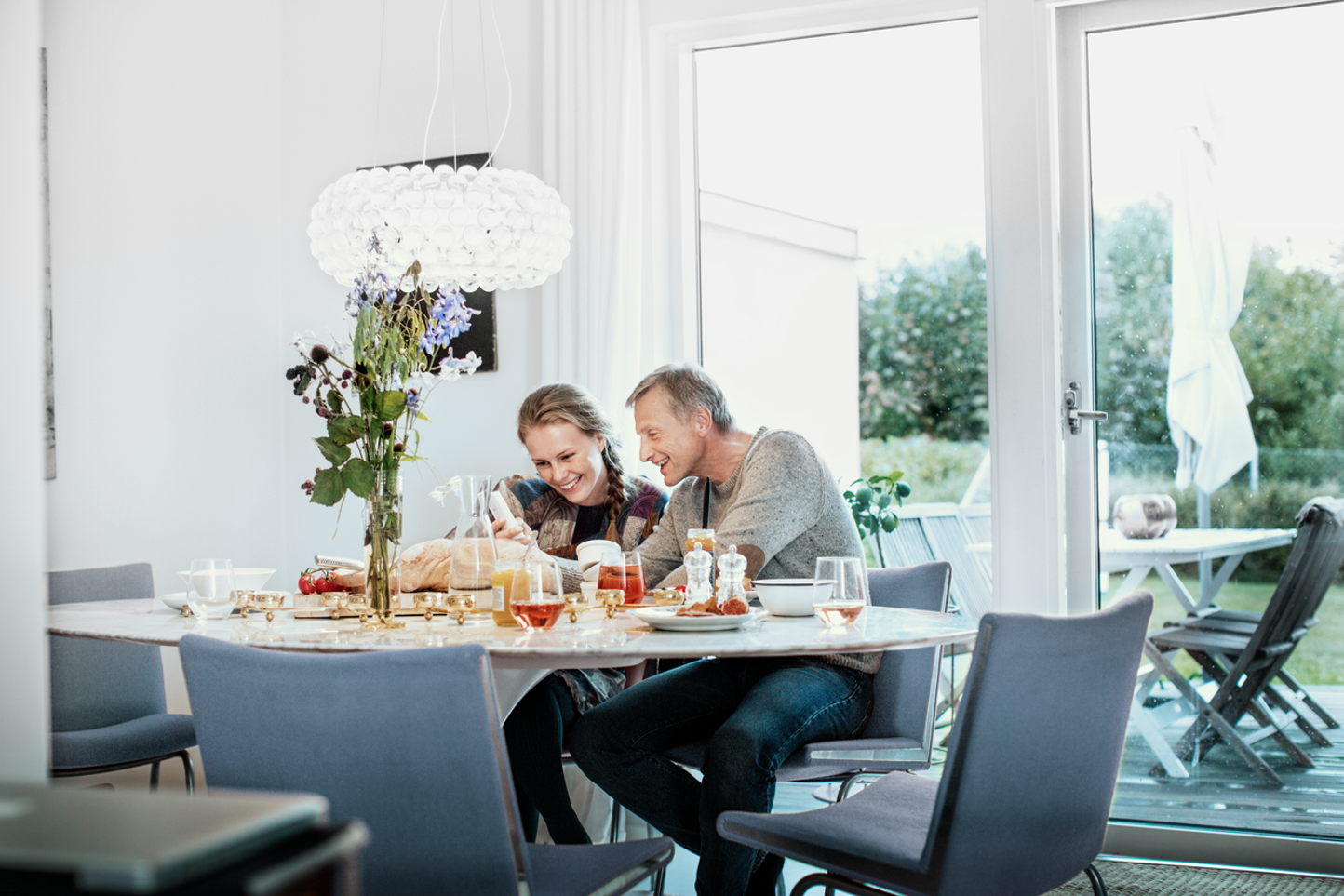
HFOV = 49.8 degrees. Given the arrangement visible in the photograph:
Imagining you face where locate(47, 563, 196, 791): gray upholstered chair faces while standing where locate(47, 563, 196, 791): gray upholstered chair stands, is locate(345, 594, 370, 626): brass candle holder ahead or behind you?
ahead

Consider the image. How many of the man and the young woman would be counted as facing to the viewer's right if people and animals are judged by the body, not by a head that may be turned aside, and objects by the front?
0

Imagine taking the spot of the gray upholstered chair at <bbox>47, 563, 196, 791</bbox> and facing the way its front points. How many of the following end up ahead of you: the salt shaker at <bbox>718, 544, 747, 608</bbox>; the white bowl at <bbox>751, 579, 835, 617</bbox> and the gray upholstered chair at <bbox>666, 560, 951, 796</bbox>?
3

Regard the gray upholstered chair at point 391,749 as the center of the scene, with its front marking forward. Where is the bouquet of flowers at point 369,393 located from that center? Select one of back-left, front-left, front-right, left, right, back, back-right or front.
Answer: front-left

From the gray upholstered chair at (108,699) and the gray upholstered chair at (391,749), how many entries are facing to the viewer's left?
0

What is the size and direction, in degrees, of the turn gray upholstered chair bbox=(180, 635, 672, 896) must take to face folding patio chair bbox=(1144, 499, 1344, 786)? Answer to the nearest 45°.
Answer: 0° — it already faces it

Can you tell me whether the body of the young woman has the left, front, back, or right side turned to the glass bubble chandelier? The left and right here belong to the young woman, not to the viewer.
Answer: front

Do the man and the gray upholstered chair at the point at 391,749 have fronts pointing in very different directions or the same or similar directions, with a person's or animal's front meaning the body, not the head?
very different directions

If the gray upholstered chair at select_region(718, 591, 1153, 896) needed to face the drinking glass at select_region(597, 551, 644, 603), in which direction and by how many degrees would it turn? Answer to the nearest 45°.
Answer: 0° — it already faces it

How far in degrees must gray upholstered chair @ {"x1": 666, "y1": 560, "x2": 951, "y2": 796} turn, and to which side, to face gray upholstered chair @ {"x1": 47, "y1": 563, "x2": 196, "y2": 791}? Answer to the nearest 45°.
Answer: approximately 45° to its right

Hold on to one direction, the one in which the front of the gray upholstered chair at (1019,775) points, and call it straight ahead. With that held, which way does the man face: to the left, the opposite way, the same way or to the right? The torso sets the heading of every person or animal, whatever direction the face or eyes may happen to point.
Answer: to the left

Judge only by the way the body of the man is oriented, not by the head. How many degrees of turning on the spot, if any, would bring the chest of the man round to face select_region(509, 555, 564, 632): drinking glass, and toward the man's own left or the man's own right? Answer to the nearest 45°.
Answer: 0° — they already face it
